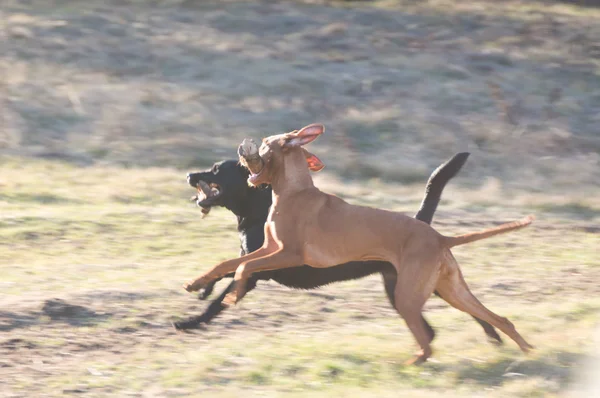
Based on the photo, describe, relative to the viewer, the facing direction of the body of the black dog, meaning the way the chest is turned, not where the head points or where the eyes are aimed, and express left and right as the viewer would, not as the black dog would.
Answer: facing to the left of the viewer

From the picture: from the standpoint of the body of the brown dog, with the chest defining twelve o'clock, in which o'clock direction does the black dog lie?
The black dog is roughly at 2 o'clock from the brown dog.

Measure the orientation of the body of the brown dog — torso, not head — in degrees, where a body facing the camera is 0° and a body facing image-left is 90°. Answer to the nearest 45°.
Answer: approximately 90°

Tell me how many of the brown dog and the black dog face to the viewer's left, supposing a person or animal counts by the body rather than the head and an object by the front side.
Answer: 2

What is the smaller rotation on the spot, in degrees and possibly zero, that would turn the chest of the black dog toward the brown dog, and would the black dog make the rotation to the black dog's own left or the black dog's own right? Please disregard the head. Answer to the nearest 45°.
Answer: approximately 135° to the black dog's own left
